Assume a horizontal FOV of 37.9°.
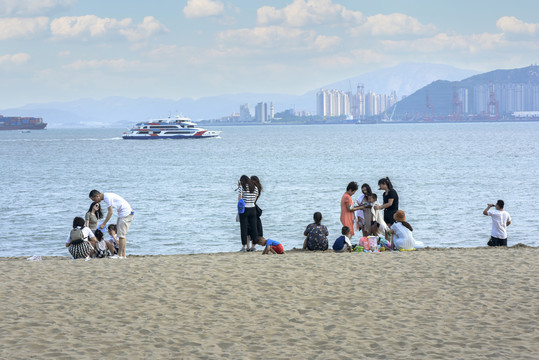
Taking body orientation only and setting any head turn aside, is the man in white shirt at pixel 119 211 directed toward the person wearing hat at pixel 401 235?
no

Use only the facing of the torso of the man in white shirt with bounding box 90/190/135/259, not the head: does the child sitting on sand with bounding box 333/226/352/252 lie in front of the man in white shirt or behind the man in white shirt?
behind

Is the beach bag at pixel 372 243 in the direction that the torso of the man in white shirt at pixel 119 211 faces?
no

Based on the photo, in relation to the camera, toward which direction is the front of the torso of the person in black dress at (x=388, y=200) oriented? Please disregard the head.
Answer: to the viewer's left

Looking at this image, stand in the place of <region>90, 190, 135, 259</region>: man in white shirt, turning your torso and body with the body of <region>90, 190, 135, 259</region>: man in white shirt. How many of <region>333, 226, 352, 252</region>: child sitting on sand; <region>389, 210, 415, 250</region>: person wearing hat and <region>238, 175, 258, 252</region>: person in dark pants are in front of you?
0

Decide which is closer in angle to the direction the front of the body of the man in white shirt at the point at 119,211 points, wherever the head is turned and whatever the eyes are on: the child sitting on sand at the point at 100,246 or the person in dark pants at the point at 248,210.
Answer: the child sitting on sand

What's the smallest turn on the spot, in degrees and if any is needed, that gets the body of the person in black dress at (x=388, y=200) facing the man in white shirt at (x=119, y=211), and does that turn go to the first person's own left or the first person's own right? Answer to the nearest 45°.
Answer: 0° — they already face them

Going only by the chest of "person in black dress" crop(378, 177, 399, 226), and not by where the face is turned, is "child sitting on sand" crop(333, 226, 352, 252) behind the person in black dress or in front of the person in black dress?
in front

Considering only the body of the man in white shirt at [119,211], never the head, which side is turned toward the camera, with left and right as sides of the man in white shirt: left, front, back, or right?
left

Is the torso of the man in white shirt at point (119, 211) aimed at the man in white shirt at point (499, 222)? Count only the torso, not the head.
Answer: no

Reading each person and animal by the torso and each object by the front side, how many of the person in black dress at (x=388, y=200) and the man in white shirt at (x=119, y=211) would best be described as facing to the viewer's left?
2

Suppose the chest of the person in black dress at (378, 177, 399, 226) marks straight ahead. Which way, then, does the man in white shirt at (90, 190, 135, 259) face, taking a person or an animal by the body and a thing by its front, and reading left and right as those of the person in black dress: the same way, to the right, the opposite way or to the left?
the same way
